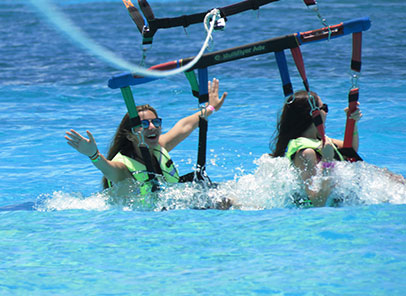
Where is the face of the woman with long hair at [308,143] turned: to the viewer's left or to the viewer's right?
to the viewer's right

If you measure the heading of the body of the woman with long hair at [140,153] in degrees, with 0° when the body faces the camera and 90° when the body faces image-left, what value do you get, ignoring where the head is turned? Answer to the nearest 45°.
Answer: approximately 315°
